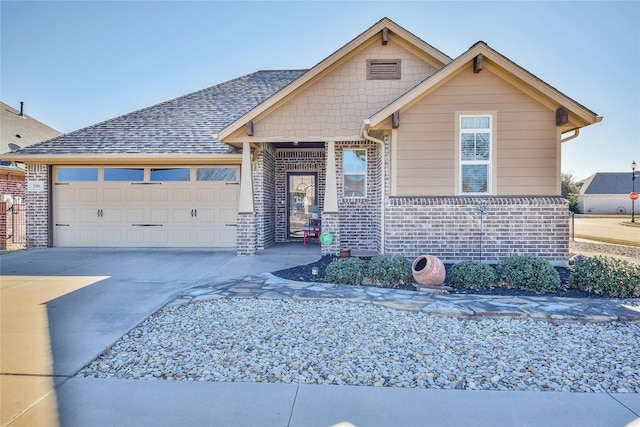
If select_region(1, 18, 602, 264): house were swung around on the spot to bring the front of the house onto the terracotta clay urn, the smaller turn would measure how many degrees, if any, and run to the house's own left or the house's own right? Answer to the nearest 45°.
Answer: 0° — it already faces it

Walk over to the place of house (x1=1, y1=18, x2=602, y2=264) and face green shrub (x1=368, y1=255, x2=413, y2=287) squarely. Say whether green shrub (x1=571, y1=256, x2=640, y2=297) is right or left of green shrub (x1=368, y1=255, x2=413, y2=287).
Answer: left

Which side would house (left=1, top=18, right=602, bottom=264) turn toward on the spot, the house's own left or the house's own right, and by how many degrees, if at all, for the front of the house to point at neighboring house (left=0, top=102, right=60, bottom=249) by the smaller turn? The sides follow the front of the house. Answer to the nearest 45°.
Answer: approximately 90° to the house's own right

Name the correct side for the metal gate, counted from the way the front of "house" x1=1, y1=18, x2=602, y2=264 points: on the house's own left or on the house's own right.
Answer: on the house's own right

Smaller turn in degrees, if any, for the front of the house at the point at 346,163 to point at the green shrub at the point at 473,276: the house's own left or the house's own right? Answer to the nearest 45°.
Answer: approximately 45° to the house's own left

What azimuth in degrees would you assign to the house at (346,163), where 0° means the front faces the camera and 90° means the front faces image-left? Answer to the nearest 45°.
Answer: approximately 0°

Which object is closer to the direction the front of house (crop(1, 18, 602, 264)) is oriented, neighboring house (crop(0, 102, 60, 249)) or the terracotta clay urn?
the terracotta clay urn

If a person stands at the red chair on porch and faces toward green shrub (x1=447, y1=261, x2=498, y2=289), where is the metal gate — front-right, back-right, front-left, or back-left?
back-right

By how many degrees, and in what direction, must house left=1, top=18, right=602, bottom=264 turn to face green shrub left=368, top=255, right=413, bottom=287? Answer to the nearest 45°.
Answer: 0° — it already faces it
